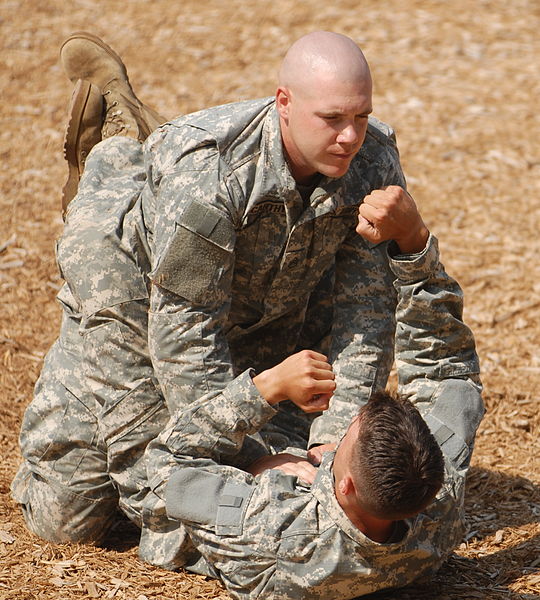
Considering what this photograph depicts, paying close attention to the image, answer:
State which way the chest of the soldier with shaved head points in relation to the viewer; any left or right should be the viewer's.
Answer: facing the viewer and to the right of the viewer

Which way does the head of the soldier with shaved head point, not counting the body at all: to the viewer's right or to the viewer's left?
to the viewer's right
